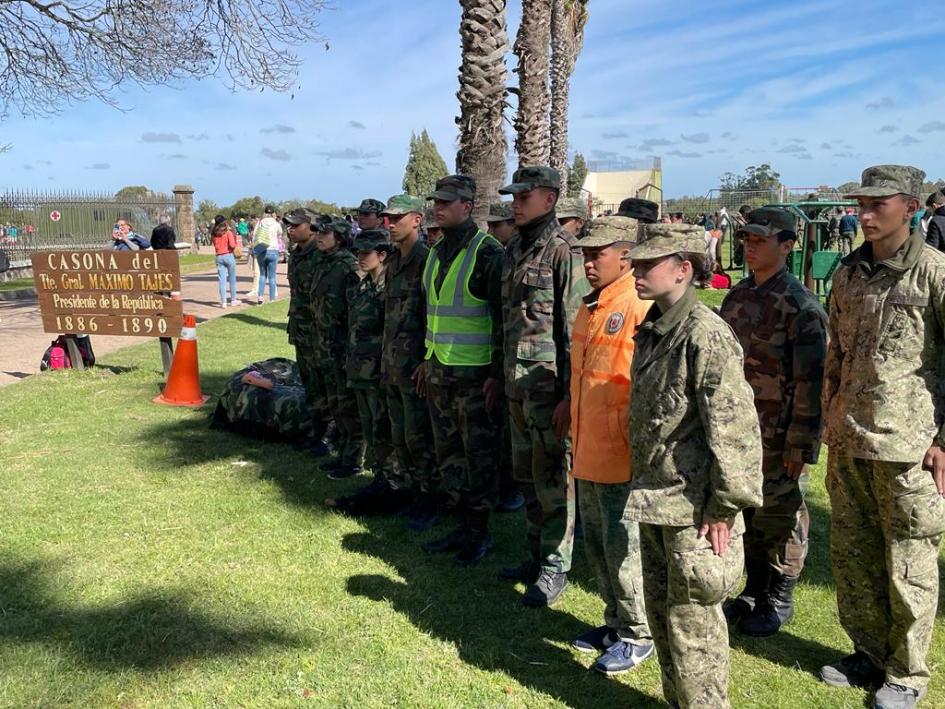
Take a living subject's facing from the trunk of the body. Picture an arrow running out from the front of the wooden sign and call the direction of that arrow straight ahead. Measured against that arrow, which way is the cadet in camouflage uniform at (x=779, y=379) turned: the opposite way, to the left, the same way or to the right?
to the right

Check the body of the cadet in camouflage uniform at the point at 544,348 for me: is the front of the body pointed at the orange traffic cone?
no

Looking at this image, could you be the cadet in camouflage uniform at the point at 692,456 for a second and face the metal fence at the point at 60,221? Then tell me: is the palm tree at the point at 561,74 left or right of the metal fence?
right

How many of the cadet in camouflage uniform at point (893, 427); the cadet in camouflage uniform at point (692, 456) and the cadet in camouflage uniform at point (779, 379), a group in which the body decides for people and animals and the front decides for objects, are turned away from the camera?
0

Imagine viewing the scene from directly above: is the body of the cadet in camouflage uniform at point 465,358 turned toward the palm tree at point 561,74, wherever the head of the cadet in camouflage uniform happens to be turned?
no

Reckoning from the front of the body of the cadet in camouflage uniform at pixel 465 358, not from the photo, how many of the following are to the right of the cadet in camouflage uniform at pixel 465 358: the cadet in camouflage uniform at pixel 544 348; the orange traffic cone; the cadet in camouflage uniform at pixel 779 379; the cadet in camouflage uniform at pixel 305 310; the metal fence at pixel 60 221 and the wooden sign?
4

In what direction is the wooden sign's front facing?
toward the camera

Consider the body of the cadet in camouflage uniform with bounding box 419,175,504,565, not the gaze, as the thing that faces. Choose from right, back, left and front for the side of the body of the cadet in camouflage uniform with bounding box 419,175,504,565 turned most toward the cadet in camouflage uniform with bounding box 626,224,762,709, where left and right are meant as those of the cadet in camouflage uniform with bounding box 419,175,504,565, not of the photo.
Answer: left

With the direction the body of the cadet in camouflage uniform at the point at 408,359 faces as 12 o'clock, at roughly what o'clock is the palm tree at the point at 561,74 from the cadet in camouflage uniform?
The palm tree is roughly at 5 o'clock from the cadet in camouflage uniform.

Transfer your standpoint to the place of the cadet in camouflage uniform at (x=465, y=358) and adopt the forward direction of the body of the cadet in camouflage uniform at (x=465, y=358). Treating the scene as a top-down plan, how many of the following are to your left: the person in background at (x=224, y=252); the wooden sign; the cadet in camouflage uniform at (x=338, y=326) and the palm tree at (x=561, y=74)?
0

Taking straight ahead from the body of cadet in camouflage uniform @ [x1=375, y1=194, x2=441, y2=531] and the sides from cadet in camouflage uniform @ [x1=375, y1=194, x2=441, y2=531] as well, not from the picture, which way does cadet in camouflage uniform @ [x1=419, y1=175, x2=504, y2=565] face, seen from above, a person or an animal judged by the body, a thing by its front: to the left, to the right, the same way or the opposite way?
the same way

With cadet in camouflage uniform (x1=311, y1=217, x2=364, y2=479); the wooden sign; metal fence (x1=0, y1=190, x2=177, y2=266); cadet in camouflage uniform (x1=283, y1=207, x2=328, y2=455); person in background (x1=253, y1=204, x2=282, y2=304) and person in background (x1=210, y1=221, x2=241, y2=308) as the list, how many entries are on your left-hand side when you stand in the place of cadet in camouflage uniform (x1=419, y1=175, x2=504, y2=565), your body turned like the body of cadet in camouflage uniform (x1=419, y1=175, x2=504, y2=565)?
0

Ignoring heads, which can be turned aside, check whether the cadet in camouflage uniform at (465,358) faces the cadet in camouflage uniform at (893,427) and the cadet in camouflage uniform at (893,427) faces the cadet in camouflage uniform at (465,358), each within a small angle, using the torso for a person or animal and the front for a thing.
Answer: no

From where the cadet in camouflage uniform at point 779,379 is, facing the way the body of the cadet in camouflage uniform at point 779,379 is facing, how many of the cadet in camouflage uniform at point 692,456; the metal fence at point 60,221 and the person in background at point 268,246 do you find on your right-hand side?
2

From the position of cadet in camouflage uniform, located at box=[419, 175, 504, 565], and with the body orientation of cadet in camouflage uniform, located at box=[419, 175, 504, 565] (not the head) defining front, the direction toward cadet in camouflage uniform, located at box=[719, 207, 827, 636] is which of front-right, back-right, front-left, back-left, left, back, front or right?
left

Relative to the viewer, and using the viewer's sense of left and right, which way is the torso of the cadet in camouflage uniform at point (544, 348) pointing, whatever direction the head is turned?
facing the viewer and to the left of the viewer

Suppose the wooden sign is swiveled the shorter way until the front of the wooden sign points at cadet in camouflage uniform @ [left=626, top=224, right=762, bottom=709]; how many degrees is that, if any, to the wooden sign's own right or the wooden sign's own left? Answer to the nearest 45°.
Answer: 0° — it already faces them

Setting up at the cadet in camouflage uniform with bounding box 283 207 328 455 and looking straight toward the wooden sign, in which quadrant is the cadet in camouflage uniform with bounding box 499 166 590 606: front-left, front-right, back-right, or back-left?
back-left

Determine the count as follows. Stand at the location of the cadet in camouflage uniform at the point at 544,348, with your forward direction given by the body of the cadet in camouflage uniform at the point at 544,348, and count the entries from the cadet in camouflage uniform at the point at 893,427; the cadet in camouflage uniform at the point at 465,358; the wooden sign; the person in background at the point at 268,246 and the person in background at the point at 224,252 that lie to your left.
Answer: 1

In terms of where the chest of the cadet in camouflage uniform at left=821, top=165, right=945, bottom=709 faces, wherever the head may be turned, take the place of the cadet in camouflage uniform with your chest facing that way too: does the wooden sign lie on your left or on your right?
on your right

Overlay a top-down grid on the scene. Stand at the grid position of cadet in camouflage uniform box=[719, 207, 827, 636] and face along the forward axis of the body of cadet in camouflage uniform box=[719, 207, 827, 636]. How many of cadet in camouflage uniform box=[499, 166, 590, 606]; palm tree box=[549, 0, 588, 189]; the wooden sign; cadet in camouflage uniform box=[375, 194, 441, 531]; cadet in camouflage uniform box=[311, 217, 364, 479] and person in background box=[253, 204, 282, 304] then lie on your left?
0

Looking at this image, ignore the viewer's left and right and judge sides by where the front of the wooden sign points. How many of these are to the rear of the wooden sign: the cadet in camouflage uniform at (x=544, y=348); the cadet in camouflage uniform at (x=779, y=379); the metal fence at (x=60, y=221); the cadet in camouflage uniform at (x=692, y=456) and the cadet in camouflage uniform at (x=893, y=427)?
1
